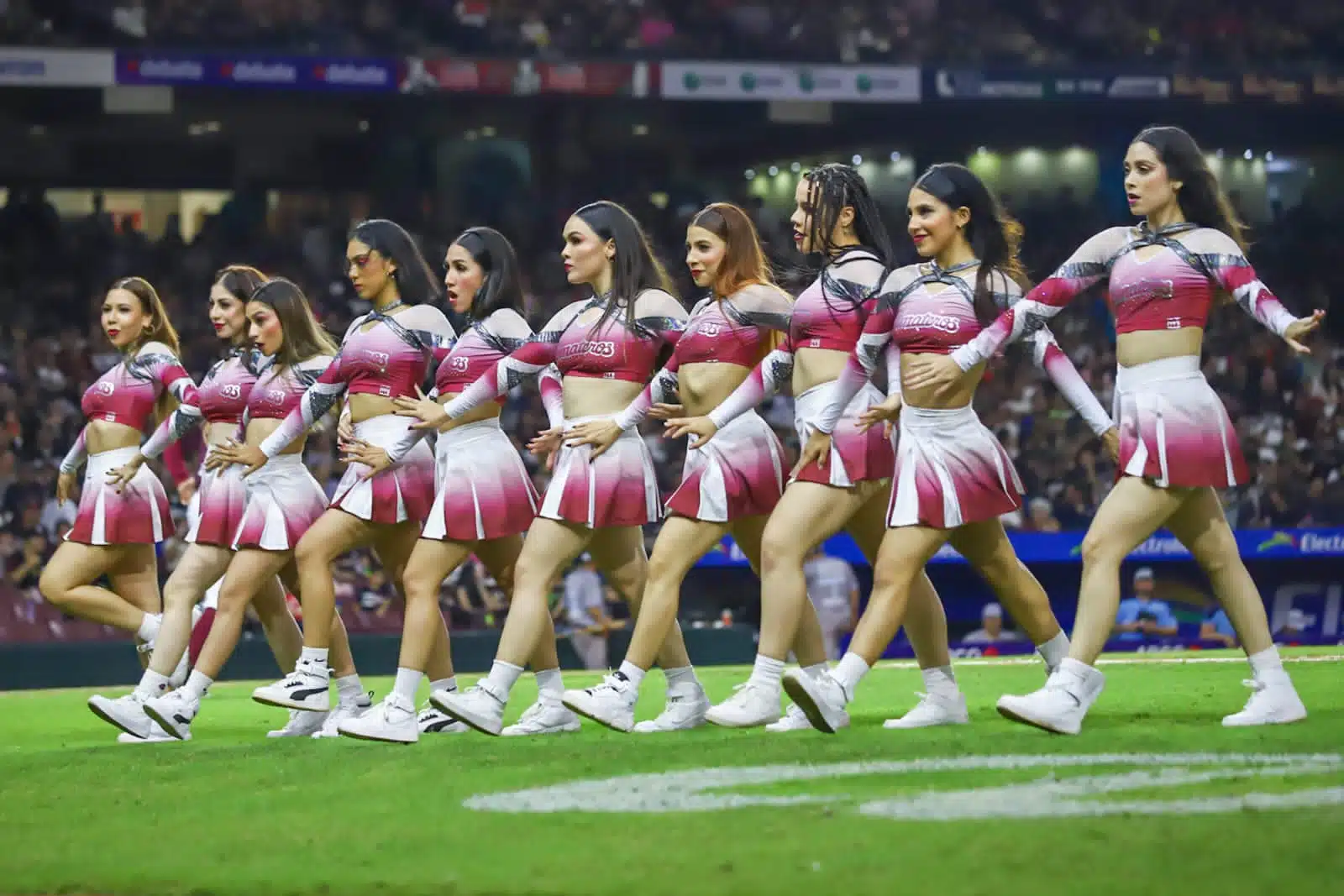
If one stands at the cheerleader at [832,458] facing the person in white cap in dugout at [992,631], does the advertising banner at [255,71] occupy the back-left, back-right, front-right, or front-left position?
front-left

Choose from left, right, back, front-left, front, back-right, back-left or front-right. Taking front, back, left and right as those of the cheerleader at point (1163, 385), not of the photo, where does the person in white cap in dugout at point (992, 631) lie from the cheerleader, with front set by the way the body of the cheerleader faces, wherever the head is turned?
back-right

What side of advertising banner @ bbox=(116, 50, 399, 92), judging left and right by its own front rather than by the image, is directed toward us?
front

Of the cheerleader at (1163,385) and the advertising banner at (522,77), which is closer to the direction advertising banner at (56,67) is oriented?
the cheerleader

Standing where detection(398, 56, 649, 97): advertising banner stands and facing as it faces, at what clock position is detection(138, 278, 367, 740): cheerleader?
The cheerleader is roughly at 12 o'clock from the advertising banner.

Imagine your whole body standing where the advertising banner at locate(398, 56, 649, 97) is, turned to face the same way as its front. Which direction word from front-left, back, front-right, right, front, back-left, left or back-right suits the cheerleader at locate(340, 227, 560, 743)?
front

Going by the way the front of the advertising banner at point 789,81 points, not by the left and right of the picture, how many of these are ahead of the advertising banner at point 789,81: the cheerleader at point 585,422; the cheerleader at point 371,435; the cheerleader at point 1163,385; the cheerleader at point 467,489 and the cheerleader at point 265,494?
5

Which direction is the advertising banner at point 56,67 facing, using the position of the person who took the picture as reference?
facing the viewer

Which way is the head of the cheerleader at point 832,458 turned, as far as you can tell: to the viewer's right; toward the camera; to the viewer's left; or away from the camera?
to the viewer's left

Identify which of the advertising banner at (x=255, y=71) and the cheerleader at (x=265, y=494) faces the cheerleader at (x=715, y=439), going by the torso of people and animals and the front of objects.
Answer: the advertising banner

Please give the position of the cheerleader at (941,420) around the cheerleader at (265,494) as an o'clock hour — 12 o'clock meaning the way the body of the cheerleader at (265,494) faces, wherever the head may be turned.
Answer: the cheerleader at (941,420) is roughly at 9 o'clock from the cheerleader at (265,494).

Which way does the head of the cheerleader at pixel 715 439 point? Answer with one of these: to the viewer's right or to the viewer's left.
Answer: to the viewer's left

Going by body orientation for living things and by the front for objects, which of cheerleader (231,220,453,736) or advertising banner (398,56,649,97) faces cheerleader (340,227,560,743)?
the advertising banner

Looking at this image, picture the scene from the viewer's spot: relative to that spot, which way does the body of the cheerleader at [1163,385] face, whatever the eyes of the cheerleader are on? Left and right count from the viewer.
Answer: facing the viewer and to the left of the viewer

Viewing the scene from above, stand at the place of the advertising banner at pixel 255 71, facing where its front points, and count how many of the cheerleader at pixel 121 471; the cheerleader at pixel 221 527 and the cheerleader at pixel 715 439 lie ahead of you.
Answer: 3
